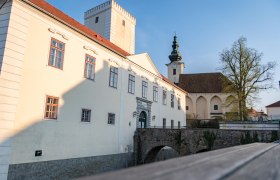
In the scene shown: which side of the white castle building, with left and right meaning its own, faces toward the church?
left

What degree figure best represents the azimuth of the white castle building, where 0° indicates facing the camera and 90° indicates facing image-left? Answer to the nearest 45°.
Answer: approximately 315°
